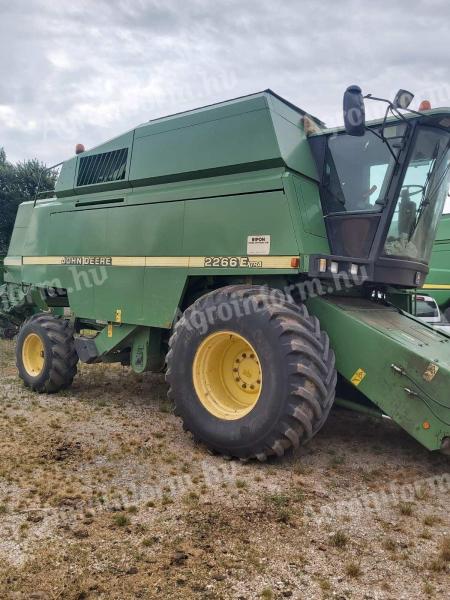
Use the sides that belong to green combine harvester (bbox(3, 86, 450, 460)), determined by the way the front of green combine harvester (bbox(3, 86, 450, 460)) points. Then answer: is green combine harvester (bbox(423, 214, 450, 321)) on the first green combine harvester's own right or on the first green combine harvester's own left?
on the first green combine harvester's own left

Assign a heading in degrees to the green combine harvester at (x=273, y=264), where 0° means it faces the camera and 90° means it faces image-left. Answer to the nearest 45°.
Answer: approximately 315°

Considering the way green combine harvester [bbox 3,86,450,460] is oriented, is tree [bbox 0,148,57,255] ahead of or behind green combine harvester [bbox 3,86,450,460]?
behind

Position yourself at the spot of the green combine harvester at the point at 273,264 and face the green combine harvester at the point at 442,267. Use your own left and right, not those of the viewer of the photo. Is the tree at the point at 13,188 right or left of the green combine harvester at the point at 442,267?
left
